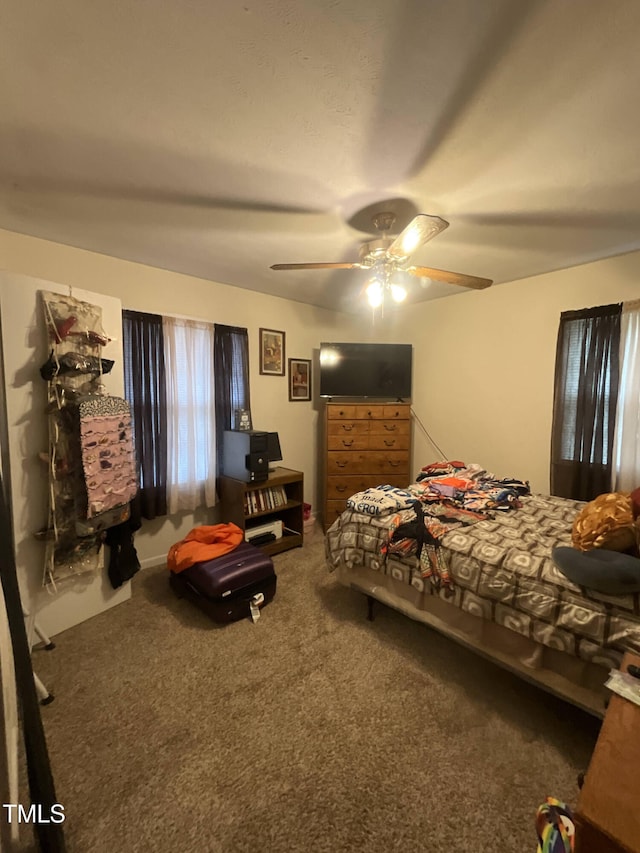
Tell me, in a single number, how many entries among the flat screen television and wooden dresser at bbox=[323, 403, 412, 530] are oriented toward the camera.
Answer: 2

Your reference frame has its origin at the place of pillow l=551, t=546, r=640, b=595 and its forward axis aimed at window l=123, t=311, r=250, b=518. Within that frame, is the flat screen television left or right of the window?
right

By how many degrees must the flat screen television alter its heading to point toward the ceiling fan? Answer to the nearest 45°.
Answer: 0° — it already faces it

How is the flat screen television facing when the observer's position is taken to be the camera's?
facing the viewer

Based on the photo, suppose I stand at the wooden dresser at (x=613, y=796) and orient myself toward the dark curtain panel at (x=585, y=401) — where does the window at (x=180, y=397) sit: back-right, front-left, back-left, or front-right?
front-left

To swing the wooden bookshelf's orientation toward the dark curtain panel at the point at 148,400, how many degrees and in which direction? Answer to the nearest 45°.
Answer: approximately 135° to its right

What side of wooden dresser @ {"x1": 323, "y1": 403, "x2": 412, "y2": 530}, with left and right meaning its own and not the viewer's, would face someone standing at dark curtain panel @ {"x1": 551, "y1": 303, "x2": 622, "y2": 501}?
left

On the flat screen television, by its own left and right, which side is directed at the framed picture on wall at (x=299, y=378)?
right

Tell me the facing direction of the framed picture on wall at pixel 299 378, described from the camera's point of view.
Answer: facing the viewer and to the right of the viewer

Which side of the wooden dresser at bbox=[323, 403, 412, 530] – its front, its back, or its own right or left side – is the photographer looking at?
front

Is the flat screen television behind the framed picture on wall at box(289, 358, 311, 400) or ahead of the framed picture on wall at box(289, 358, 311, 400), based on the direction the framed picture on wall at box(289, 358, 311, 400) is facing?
ahead

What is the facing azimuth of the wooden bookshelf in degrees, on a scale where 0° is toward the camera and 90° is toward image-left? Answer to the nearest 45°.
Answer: approximately 315°
